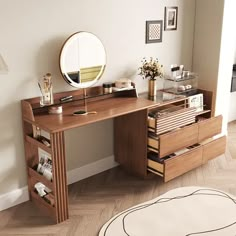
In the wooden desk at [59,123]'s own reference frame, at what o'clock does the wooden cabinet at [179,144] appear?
The wooden cabinet is roughly at 10 o'clock from the wooden desk.

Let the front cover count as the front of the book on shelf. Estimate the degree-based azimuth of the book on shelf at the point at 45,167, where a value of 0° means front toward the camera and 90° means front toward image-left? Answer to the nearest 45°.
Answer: approximately 45°

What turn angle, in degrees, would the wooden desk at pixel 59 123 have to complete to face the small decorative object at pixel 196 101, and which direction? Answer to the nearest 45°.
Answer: approximately 90° to its left

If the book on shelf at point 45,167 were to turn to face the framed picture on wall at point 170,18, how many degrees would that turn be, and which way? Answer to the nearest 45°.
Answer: approximately 180°

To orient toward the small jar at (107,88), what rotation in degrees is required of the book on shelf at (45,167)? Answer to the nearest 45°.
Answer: approximately 180°

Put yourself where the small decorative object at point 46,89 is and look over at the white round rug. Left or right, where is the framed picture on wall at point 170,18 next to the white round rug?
left

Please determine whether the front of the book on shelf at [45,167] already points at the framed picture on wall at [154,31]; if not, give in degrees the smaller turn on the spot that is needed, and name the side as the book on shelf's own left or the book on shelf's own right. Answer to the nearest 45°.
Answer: approximately 180°
